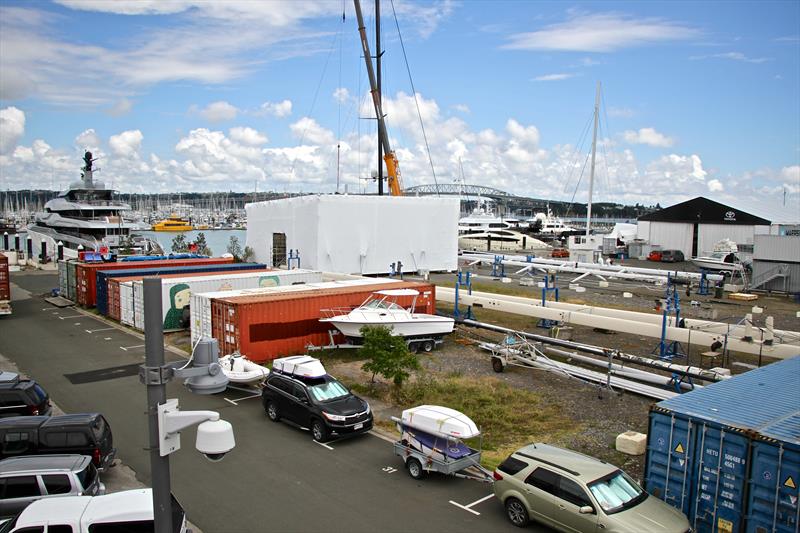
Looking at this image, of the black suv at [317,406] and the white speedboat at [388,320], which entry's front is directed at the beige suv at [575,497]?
the black suv

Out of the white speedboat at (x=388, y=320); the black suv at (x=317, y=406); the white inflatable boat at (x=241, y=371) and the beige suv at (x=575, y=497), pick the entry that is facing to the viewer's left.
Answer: the white speedboat at (x=388, y=320)

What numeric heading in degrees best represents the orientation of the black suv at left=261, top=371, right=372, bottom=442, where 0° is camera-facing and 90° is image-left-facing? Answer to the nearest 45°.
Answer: approximately 315°

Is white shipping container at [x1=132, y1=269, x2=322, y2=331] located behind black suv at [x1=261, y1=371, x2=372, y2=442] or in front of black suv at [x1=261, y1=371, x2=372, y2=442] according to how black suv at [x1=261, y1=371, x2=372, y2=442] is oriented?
behind

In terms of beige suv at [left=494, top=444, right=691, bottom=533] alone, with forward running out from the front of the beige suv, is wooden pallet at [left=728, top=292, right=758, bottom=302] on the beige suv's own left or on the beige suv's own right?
on the beige suv's own left

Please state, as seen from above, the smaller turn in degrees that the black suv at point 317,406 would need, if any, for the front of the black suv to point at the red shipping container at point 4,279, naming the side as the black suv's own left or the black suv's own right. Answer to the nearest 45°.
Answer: approximately 180°

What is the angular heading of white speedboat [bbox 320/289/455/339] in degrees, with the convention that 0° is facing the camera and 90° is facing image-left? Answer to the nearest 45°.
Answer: approximately 90°

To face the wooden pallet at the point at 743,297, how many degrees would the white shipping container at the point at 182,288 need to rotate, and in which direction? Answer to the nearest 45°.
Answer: approximately 135° to its left

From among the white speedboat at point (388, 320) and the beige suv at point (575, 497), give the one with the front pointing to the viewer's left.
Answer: the white speedboat

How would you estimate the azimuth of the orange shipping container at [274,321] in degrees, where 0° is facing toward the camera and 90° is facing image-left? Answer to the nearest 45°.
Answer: approximately 45°

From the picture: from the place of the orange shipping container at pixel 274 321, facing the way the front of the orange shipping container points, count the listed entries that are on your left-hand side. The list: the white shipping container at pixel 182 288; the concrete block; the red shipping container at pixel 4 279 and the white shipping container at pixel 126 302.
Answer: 1

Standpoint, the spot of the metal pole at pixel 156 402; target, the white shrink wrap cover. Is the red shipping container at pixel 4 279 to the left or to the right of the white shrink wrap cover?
left

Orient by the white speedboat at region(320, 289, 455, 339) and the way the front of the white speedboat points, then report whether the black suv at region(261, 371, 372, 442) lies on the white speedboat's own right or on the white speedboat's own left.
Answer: on the white speedboat's own left

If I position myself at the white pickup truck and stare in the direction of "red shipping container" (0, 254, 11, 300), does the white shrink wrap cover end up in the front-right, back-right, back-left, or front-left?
front-right

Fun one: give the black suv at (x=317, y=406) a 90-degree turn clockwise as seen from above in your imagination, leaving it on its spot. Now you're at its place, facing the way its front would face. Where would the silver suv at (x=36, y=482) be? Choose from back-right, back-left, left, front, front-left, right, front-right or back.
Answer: front
